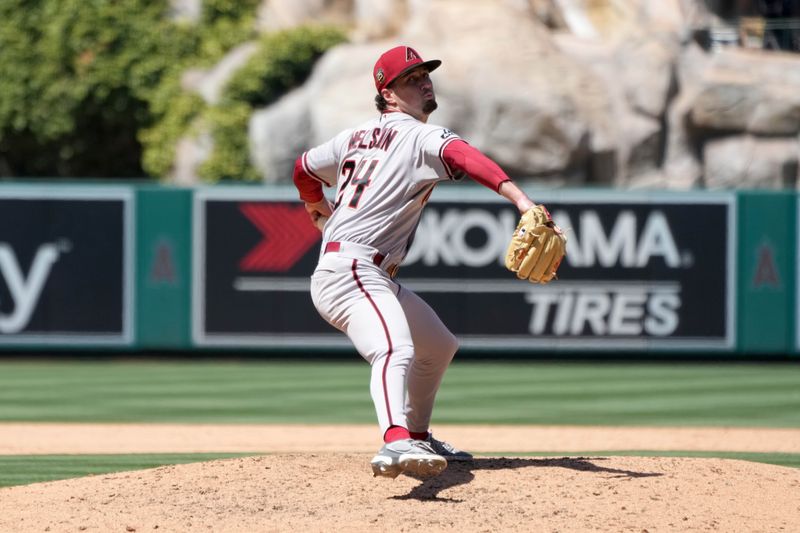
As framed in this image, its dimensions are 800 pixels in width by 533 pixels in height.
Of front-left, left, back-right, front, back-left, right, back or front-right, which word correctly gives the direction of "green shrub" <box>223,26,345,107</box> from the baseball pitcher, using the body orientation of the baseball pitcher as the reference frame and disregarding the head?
front-left

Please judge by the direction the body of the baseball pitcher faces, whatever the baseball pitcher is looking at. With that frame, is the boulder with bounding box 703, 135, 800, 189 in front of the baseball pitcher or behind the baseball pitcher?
in front

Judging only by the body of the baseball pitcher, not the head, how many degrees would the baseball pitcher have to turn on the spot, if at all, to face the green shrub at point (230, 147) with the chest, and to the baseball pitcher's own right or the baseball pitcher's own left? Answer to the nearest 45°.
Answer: approximately 45° to the baseball pitcher's own left

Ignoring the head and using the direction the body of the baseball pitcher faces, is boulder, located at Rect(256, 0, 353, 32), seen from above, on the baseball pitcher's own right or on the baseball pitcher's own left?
on the baseball pitcher's own left

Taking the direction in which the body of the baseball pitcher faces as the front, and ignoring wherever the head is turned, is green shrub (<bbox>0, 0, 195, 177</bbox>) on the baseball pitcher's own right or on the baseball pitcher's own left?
on the baseball pitcher's own left

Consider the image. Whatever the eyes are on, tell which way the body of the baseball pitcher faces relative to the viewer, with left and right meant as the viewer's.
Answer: facing away from the viewer and to the right of the viewer

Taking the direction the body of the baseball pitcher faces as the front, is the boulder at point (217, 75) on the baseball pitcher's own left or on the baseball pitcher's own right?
on the baseball pitcher's own left
